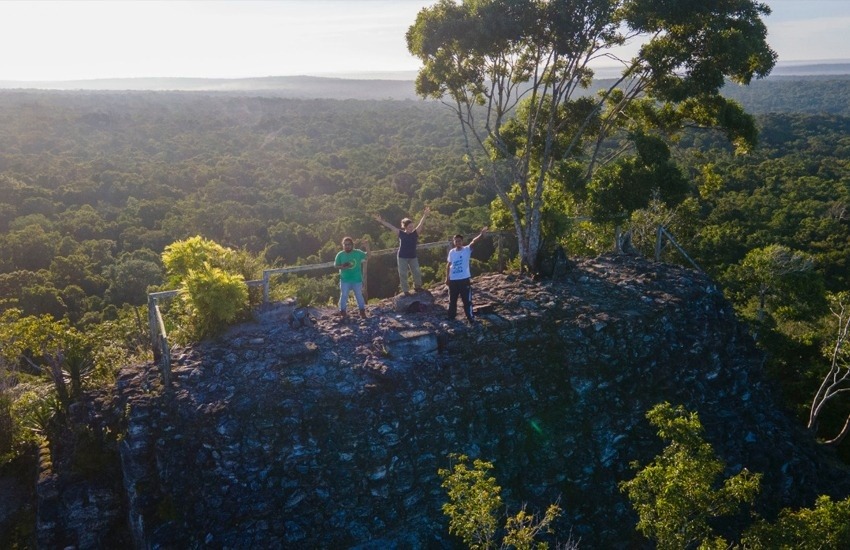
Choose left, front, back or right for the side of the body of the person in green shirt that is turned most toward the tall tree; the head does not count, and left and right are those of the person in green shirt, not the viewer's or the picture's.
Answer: left

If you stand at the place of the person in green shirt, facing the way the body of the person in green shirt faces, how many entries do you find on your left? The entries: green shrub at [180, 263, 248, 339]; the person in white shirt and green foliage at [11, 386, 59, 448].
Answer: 1

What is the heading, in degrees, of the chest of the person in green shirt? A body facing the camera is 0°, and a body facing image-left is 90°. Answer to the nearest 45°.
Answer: approximately 0°

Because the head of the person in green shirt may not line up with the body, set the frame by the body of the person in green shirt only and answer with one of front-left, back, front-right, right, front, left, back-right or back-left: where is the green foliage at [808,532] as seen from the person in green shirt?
front-left

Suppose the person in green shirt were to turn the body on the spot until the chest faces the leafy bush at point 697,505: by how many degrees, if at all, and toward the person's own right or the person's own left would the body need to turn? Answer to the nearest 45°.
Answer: approximately 45° to the person's own left

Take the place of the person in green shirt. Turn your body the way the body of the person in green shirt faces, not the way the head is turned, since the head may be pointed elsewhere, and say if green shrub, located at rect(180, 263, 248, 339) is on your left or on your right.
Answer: on your right

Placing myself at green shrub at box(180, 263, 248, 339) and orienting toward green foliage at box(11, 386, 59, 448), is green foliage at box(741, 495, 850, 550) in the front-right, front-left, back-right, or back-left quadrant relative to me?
back-left

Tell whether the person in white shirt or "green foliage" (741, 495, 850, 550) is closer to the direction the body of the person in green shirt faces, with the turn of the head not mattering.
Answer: the green foliage

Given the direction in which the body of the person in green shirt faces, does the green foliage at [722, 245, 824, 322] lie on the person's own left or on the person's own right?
on the person's own left

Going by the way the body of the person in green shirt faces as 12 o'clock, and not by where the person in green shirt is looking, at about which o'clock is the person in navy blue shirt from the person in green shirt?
The person in navy blue shirt is roughly at 8 o'clock from the person in green shirt.

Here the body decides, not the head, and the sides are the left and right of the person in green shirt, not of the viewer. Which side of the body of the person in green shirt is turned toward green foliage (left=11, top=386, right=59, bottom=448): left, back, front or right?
right
